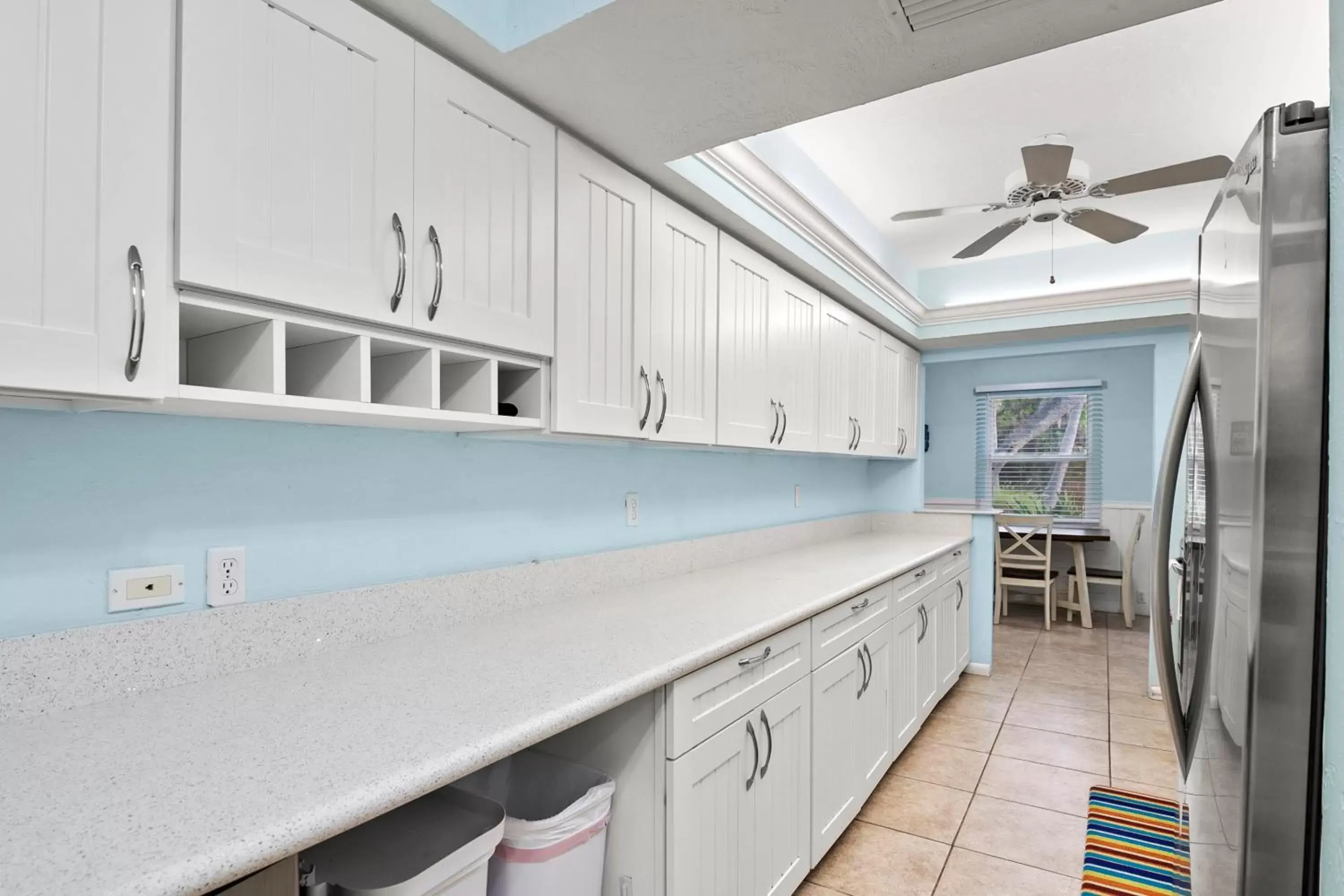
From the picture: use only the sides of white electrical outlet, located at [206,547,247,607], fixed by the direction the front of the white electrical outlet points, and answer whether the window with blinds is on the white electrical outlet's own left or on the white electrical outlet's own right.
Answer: on the white electrical outlet's own left

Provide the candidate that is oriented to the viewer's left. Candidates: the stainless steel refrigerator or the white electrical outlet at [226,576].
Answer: the stainless steel refrigerator

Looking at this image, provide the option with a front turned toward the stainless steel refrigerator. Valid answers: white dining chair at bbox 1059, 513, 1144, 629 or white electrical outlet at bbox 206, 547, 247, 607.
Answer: the white electrical outlet

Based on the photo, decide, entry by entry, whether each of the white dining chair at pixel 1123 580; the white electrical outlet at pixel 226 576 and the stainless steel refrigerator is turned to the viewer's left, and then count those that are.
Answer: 2

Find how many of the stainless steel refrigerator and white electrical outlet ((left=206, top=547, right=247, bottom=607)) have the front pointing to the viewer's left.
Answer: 1

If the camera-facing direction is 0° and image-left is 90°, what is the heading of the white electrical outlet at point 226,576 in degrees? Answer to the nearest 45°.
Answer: approximately 315°

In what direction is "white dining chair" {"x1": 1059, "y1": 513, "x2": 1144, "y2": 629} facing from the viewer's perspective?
to the viewer's left
